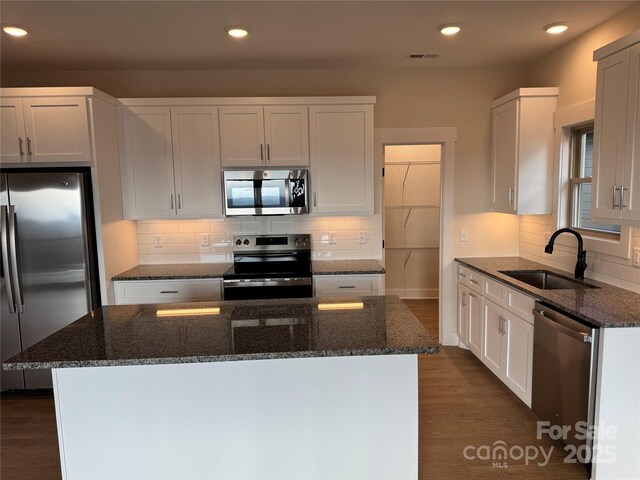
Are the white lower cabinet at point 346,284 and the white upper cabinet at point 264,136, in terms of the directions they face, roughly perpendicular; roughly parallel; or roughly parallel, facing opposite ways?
roughly parallel

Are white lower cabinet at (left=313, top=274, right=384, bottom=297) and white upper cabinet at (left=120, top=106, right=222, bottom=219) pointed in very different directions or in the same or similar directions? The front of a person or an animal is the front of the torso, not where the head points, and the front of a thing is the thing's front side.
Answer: same or similar directions

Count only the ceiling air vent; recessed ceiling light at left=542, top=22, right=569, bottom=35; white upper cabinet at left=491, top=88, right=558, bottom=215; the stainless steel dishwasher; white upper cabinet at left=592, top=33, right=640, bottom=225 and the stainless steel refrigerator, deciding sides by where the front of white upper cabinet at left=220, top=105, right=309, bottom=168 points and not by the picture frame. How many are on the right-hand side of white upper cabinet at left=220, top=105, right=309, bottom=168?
1

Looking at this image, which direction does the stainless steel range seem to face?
toward the camera

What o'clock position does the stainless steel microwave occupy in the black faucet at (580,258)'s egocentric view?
The stainless steel microwave is roughly at 1 o'clock from the black faucet.

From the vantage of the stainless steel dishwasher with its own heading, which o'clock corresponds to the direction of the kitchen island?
The kitchen island is roughly at 12 o'clock from the stainless steel dishwasher.

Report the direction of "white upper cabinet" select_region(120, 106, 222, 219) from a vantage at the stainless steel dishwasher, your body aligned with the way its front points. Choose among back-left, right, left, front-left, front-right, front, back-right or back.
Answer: front-right

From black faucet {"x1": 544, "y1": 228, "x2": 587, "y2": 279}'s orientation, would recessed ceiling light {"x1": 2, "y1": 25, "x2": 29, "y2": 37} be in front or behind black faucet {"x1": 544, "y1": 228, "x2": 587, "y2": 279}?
in front

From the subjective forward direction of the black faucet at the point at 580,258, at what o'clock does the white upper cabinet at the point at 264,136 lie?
The white upper cabinet is roughly at 1 o'clock from the black faucet.

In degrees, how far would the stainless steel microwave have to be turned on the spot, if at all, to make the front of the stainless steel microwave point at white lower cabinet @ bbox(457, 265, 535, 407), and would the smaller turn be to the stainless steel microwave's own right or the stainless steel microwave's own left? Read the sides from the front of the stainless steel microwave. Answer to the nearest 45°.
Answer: approximately 45° to the stainless steel microwave's own left

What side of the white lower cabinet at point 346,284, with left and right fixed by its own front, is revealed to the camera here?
front

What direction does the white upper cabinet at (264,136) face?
toward the camera

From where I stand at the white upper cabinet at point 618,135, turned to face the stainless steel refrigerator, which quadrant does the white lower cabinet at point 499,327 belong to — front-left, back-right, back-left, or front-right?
front-right

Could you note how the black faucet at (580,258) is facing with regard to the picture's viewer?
facing the viewer and to the left of the viewer

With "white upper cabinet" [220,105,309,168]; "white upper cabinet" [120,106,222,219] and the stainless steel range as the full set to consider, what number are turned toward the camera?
3

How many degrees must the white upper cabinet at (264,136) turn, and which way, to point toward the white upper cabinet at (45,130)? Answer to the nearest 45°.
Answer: approximately 90° to its right
